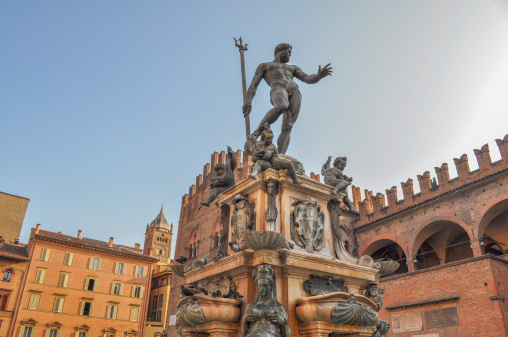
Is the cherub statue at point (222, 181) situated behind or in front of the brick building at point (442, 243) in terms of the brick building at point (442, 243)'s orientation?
in front

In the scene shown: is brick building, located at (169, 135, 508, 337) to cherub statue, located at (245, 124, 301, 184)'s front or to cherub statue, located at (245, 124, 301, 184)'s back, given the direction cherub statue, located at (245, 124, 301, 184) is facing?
to the back

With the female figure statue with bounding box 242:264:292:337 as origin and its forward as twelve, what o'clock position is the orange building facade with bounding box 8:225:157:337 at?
The orange building facade is roughly at 5 o'clock from the female figure statue.

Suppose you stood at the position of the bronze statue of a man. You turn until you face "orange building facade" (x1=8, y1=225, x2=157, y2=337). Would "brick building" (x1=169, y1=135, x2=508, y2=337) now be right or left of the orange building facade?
right

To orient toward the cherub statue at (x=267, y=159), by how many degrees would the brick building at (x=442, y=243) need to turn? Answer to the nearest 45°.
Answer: approximately 45° to its left

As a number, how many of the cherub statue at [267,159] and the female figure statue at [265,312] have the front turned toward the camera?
2

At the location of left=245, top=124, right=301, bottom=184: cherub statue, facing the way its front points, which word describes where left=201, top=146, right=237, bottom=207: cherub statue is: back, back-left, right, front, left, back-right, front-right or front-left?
back-right

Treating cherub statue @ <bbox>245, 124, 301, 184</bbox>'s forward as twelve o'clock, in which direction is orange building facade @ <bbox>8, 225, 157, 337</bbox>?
The orange building facade is roughly at 5 o'clock from the cherub statue.

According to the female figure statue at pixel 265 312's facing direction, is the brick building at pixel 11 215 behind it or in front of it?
behind

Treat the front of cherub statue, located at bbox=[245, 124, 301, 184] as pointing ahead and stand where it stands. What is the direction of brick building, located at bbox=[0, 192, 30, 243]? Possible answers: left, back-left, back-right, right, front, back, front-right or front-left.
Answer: back-right

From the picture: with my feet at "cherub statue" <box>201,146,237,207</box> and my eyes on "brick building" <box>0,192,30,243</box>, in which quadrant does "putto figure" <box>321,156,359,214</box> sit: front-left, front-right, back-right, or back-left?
back-right

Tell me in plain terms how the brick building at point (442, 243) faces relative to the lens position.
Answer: facing the viewer and to the left of the viewer

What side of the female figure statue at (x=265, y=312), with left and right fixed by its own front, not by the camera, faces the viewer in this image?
front

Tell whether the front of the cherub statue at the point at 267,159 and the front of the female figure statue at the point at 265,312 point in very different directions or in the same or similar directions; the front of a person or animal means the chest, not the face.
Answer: same or similar directions

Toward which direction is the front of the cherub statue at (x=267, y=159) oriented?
toward the camera
